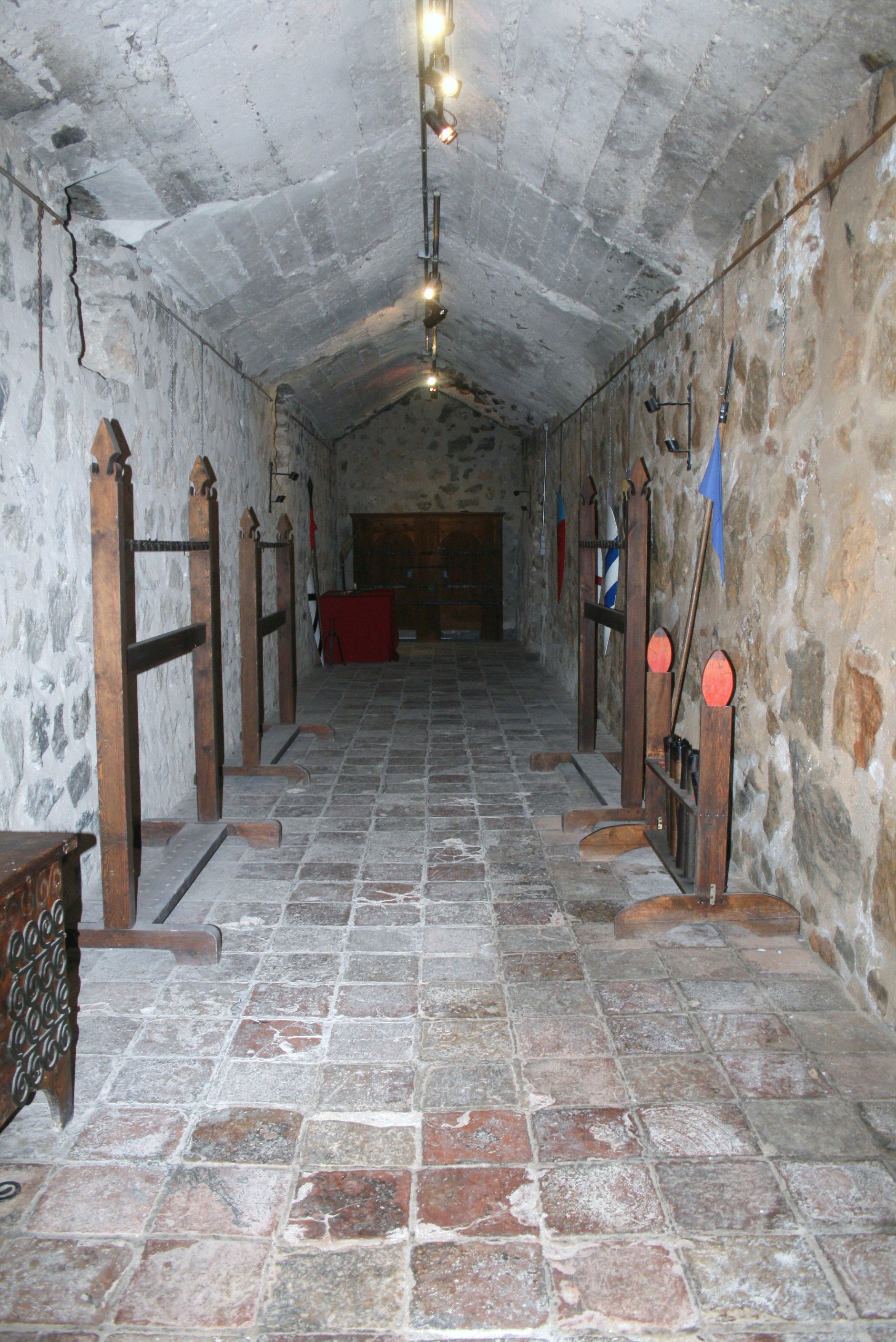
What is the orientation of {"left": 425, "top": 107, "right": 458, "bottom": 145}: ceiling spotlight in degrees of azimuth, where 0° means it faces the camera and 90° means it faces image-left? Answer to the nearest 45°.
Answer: approximately 315°

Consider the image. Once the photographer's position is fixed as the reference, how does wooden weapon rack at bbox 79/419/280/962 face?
facing to the right of the viewer

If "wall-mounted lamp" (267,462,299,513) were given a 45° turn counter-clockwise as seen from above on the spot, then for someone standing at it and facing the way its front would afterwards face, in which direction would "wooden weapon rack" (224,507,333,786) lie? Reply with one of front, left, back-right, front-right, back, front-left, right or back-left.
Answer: back-right

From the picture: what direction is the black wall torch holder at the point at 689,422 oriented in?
to the viewer's left

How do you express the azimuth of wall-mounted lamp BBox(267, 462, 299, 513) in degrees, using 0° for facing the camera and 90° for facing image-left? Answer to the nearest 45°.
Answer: approximately 270°

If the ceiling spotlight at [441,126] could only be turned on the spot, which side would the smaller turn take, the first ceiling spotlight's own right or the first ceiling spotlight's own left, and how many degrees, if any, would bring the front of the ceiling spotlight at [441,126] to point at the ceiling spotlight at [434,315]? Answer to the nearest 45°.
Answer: approximately 135° to the first ceiling spotlight's own left

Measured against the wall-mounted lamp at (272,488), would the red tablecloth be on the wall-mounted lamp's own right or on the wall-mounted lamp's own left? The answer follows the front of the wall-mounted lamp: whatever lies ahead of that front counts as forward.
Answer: on the wall-mounted lamp's own left

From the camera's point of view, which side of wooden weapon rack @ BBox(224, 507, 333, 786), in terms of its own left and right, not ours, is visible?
right
